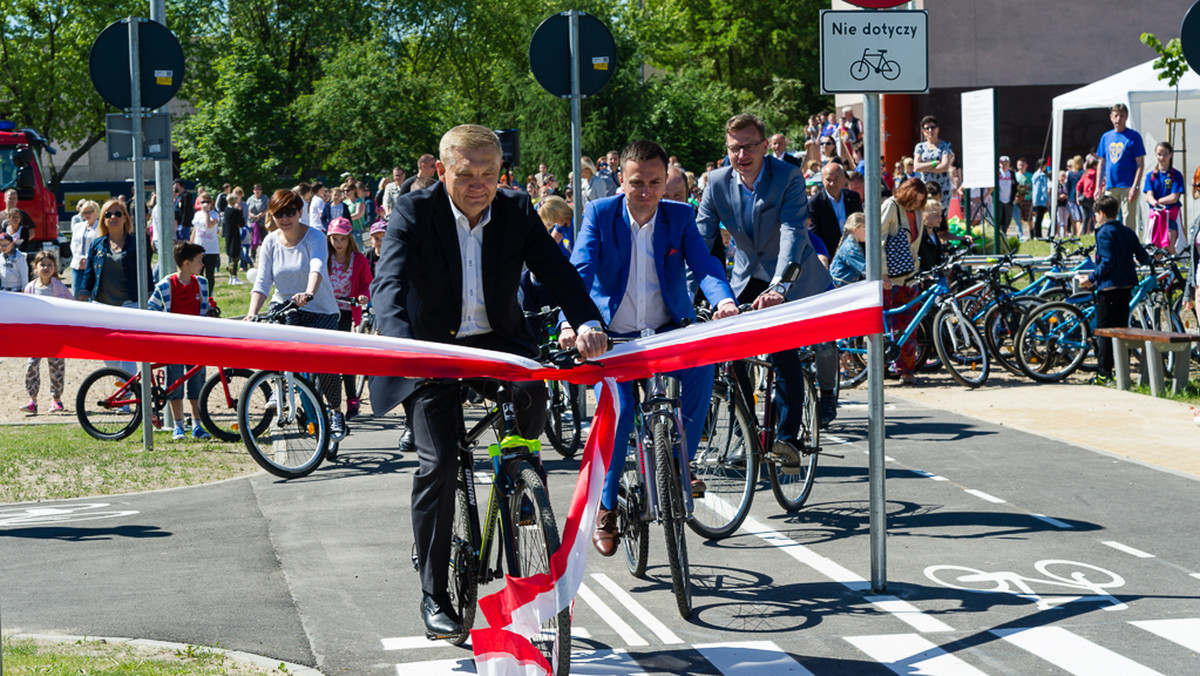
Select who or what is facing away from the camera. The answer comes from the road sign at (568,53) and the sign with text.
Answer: the road sign

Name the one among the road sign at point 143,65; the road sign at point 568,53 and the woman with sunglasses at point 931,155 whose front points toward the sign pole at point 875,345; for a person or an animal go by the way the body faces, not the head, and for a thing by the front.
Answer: the woman with sunglasses

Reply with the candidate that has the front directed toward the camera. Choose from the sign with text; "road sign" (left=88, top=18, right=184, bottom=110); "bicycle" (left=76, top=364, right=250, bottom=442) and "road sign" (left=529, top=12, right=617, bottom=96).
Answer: the sign with text

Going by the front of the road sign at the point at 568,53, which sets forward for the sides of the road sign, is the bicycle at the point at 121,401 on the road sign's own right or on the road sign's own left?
on the road sign's own left

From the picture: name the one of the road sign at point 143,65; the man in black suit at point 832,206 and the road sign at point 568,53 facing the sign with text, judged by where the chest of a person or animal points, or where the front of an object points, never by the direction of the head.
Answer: the man in black suit

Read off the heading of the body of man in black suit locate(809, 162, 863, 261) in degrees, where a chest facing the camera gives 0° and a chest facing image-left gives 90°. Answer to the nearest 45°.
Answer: approximately 0°

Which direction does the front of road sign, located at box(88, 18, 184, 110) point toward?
away from the camera

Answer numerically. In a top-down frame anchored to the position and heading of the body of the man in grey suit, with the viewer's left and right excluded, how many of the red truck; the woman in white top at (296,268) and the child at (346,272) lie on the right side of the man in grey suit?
3

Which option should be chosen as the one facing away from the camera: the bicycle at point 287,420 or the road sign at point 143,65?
the road sign

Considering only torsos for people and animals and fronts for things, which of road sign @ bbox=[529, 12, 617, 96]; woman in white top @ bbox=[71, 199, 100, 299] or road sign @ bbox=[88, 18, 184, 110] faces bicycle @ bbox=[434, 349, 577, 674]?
the woman in white top

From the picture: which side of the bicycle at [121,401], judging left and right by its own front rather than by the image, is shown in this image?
right

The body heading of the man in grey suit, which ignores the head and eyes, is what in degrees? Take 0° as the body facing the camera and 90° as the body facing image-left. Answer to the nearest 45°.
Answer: approximately 45°
